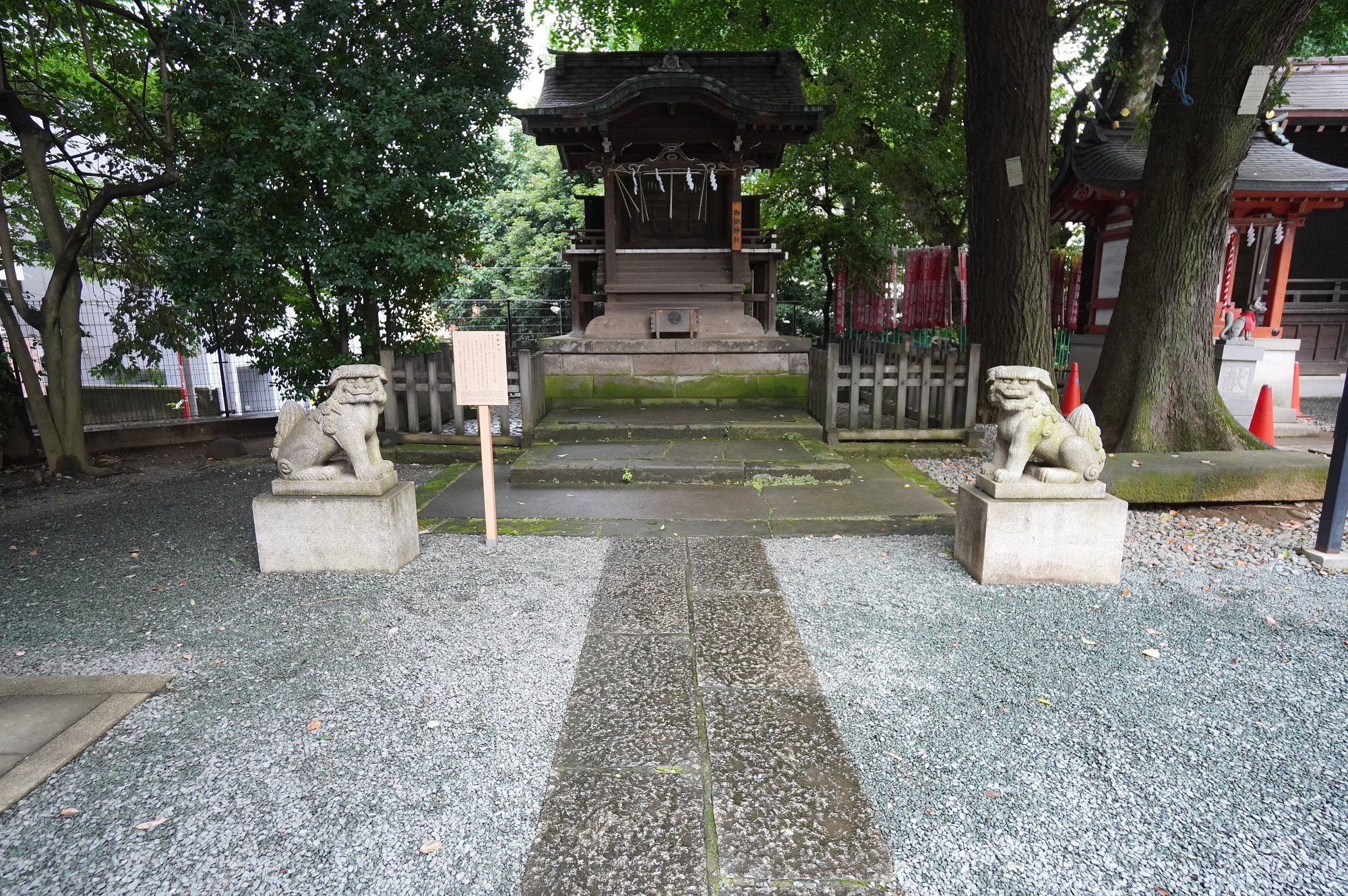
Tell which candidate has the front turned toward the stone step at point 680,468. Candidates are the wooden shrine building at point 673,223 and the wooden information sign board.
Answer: the wooden shrine building

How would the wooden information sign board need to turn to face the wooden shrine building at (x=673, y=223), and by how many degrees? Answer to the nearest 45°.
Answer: approximately 135° to its left

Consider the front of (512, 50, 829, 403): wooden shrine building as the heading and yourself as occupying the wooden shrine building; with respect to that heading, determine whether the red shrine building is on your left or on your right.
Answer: on your left

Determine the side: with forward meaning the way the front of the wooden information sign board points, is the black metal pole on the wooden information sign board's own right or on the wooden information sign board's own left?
on the wooden information sign board's own left

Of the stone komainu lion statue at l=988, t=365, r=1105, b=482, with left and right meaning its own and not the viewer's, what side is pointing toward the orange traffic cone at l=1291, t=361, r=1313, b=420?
back

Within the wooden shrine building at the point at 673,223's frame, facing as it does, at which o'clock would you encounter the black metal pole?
The black metal pole is roughly at 11 o'clock from the wooden shrine building.

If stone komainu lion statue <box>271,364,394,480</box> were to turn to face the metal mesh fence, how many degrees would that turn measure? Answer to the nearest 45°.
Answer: approximately 135° to its left

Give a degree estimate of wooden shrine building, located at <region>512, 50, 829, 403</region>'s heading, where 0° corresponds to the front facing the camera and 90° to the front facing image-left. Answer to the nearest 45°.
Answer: approximately 0°

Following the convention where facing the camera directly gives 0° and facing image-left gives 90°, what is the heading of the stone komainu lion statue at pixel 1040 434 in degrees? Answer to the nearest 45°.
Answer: approximately 45°

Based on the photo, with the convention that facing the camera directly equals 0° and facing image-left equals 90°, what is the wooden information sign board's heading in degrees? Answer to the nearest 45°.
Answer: approximately 0°
